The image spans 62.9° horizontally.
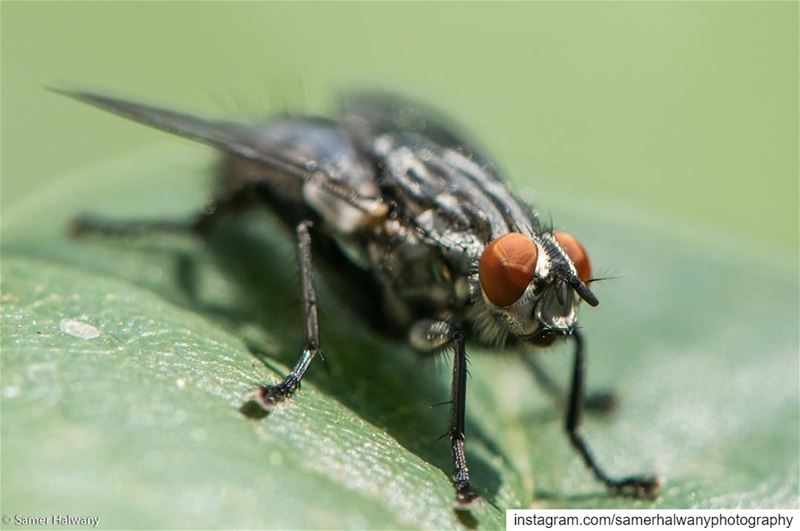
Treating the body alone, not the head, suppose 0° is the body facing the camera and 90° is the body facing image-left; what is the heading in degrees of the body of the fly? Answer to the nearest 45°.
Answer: approximately 315°
